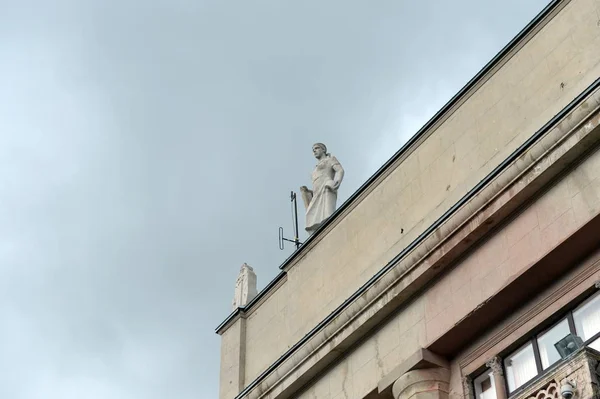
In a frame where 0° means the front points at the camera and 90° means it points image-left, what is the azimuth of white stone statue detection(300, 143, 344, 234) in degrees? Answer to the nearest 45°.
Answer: approximately 45°

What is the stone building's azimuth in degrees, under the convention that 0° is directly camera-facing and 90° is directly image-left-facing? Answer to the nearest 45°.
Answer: approximately 45°
